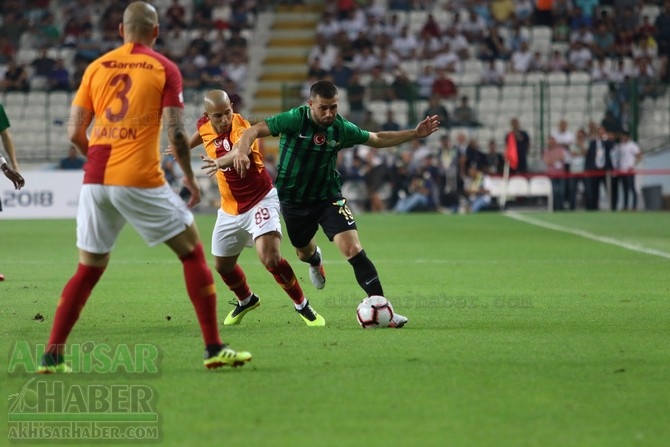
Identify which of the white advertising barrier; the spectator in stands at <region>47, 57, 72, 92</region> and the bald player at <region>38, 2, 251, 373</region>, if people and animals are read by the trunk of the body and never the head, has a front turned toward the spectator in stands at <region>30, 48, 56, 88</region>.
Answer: the bald player

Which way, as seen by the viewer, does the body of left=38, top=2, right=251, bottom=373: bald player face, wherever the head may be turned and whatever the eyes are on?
away from the camera

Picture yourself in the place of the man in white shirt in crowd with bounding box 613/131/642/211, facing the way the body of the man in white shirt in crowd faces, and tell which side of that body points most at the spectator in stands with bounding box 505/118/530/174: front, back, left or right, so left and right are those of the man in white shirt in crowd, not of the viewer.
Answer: right

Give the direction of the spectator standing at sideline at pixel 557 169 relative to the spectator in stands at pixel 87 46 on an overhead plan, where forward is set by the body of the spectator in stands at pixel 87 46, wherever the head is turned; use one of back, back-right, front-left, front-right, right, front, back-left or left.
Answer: front-left

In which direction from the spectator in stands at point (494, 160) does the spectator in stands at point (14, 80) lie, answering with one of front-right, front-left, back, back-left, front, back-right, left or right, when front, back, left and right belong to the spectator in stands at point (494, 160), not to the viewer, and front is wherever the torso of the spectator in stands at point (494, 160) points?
right

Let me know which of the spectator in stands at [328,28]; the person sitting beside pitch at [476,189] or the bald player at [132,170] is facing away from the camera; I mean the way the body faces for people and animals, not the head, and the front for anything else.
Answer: the bald player

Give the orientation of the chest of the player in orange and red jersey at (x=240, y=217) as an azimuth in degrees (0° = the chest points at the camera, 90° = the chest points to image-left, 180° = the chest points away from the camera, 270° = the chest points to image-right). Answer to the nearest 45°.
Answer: approximately 0°

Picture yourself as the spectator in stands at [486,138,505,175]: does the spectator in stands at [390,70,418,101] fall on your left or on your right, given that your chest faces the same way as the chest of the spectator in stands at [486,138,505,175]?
on your right
